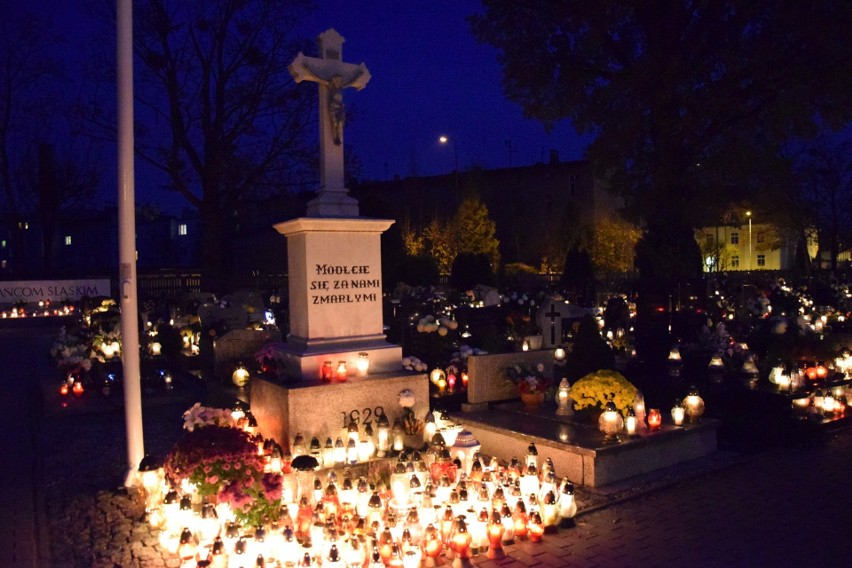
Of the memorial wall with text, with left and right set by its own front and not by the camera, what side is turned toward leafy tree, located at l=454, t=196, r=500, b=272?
left

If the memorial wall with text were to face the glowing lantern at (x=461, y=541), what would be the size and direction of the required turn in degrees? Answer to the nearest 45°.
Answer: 0° — it already faces it

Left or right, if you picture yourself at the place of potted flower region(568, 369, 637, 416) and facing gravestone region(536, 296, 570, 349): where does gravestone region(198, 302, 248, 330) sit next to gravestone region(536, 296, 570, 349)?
left

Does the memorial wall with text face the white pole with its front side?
yes

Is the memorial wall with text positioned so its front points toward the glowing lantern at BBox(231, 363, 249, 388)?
yes

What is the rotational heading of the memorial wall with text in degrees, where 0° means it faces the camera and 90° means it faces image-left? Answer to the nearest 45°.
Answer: approximately 0°

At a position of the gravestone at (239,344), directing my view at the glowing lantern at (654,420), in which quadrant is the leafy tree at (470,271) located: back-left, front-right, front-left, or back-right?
back-left
